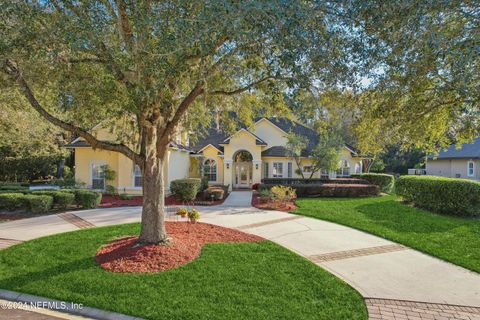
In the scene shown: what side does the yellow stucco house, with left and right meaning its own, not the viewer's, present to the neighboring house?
left

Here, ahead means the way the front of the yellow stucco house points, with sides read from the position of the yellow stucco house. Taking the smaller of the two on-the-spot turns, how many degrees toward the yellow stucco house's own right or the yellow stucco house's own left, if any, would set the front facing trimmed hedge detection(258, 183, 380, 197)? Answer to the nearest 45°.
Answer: approximately 45° to the yellow stucco house's own left

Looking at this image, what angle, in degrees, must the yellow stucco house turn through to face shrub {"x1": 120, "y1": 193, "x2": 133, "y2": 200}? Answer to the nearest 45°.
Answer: approximately 45° to its right

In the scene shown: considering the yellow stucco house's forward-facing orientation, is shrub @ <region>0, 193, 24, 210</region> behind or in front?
in front

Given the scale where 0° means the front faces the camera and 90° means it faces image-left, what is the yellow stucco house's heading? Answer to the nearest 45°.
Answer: approximately 0°

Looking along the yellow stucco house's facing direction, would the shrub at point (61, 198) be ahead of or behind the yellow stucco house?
ahead

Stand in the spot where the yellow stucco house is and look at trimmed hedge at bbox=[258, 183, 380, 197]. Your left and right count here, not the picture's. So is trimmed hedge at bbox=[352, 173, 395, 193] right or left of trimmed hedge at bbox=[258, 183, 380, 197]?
left

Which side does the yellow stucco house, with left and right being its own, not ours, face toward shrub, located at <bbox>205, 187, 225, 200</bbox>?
front
